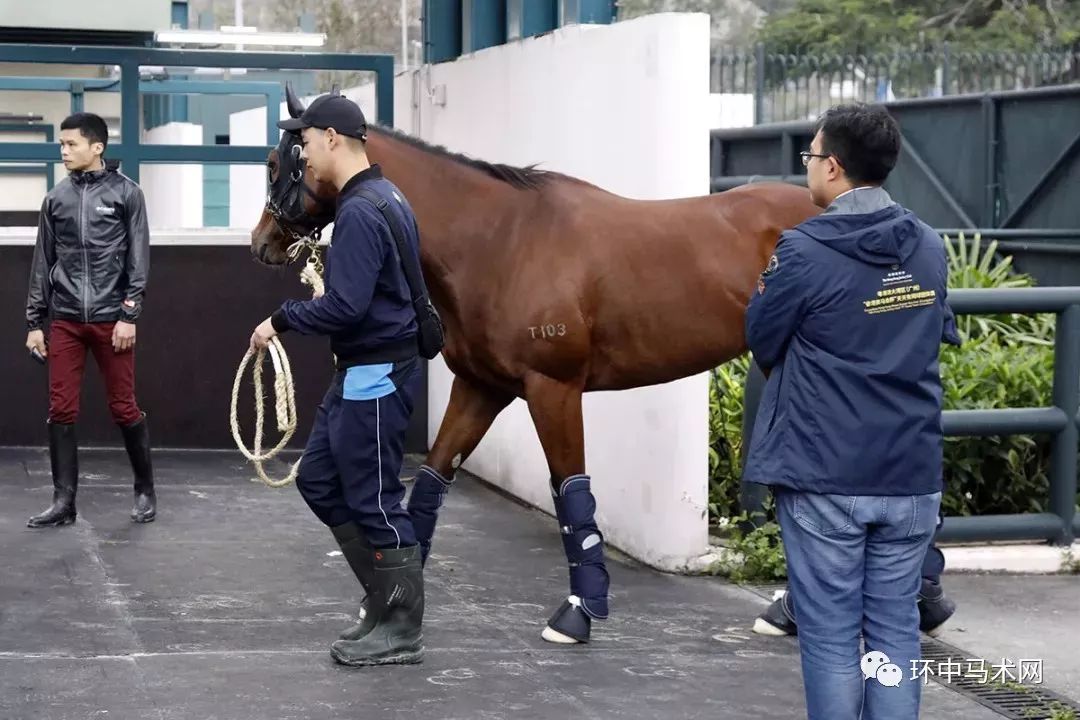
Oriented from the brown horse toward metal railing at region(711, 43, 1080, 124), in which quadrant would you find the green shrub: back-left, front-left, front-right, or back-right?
front-right

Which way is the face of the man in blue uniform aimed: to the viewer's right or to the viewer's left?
to the viewer's left

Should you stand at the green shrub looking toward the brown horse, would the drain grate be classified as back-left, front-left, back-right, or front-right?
front-left

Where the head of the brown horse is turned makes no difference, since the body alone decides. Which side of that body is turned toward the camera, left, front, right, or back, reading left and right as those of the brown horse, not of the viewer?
left

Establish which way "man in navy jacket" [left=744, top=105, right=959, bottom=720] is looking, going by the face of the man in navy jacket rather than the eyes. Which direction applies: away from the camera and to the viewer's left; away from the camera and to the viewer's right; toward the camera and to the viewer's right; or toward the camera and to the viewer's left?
away from the camera and to the viewer's left

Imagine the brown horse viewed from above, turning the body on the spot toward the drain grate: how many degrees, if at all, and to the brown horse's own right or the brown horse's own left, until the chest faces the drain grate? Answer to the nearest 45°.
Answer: approximately 135° to the brown horse's own left

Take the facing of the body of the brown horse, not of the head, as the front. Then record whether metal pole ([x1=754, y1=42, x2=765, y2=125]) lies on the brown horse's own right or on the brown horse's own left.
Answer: on the brown horse's own right

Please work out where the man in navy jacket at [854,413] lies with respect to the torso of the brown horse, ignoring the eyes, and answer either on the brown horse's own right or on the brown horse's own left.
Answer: on the brown horse's own left

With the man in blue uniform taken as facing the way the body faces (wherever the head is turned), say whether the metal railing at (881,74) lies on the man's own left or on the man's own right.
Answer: on the man's own right

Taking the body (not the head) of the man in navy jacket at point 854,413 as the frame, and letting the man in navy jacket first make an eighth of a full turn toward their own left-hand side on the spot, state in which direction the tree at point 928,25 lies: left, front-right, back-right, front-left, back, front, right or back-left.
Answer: right

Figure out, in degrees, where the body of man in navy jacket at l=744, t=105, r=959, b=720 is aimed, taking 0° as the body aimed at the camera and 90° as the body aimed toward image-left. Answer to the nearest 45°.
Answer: approximately 135°

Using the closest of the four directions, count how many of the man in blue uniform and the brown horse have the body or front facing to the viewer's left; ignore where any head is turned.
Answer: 2

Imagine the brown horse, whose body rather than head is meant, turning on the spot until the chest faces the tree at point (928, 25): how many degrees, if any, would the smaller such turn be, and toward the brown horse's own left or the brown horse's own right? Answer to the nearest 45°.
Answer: approximately 90° to the brown horse's own right

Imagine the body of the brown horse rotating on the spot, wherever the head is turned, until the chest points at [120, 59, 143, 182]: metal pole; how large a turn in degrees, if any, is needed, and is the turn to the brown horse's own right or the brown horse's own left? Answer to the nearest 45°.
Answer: approximately 45° to the brown horse's own right

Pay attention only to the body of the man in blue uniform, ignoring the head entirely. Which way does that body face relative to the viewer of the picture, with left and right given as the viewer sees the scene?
facing to the left of the viewer
